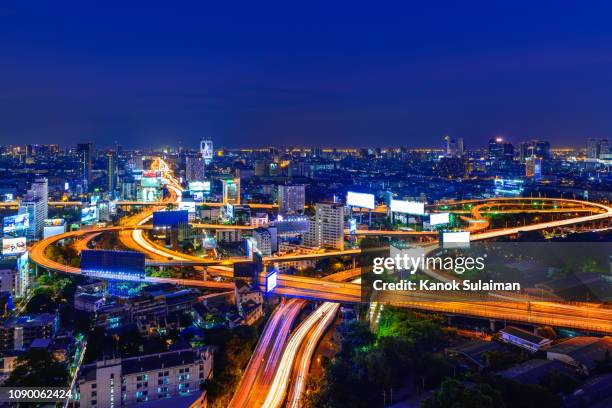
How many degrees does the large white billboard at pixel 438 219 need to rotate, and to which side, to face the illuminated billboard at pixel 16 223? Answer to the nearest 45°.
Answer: approximately 90° to its right

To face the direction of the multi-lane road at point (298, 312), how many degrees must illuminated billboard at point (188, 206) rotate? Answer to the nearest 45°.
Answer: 0° — it already faces it

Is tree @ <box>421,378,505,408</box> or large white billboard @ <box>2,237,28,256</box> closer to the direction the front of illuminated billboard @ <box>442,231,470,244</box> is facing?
the tree

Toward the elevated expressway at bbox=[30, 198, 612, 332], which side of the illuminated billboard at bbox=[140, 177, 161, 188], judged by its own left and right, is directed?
front

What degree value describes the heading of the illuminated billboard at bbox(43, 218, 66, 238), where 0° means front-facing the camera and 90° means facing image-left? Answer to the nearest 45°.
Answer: approximately 315°

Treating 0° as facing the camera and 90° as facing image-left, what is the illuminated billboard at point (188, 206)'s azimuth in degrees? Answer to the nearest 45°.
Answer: approximately 0°

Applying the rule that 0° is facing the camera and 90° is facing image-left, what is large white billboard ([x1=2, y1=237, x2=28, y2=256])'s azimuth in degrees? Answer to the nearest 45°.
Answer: approximately 0°

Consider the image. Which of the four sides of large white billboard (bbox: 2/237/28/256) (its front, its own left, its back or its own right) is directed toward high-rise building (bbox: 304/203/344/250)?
left
